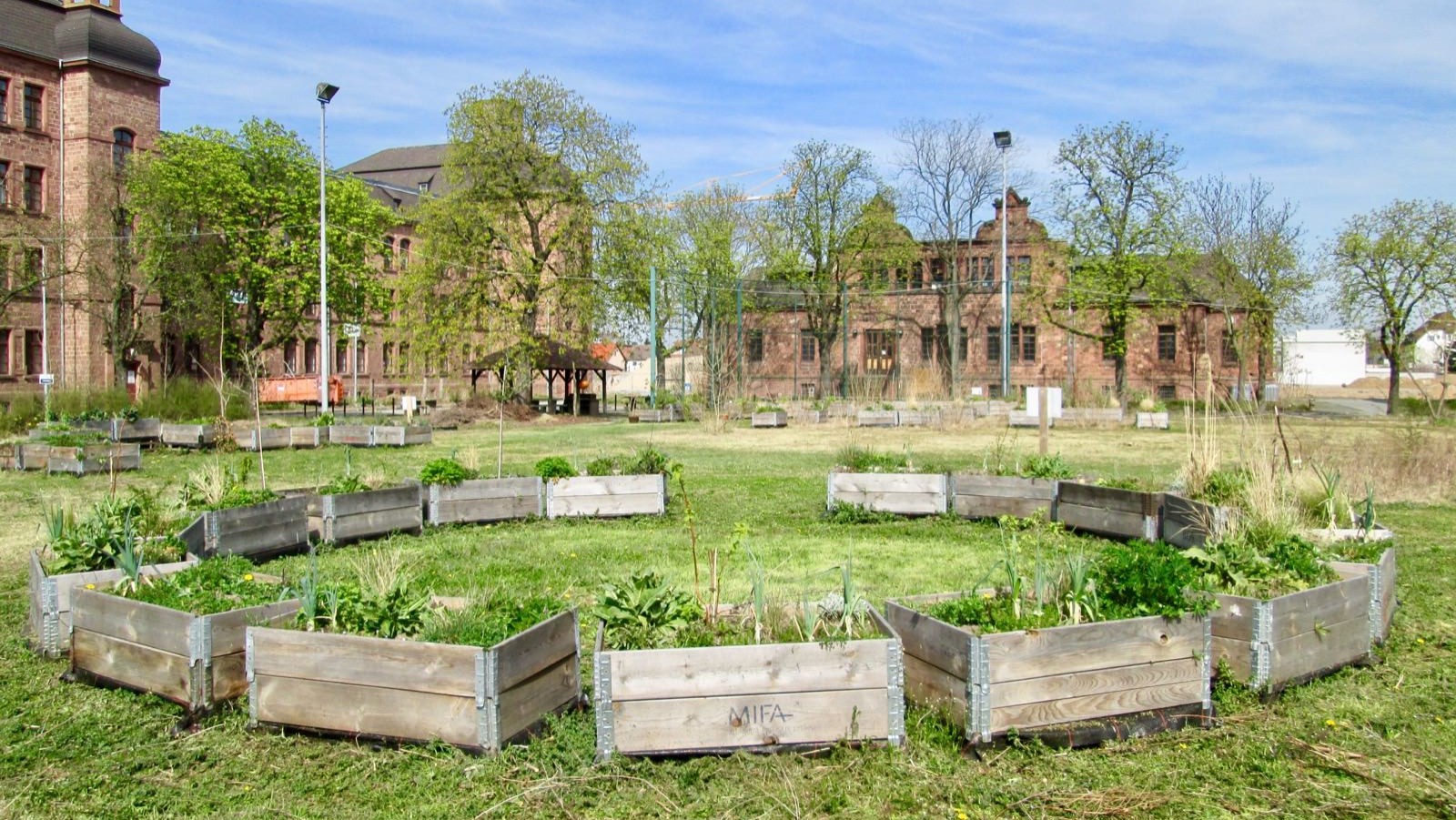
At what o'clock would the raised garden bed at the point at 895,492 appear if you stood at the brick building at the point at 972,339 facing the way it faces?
The raised garden bed is roughly at 12 o'clock from the brick building.

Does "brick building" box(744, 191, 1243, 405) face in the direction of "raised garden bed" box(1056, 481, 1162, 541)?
yes

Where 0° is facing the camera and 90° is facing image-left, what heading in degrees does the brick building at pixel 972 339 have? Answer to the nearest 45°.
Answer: approximately 0°

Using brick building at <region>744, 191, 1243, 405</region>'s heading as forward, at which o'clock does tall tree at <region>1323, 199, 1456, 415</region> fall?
The tall tree is roughly at 10 o'clock from the brick building.

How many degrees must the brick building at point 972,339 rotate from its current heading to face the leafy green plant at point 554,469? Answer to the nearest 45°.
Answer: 0° — it already faces it

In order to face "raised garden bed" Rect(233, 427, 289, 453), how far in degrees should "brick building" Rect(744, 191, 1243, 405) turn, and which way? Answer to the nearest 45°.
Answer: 0° — it already faces it

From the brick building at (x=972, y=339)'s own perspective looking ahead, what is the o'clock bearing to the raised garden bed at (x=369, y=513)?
The raised garden bed is roughly at 12 o'clock from the brick building.

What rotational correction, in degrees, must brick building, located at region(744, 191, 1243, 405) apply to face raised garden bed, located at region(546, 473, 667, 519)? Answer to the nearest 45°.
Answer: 0° — it already faces it
